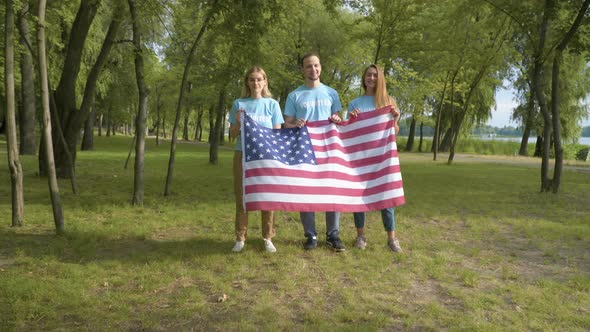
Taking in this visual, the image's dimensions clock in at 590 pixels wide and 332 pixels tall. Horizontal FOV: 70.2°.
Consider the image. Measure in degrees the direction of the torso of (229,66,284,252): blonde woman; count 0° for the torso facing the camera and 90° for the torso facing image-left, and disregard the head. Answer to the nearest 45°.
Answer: approximately 0°

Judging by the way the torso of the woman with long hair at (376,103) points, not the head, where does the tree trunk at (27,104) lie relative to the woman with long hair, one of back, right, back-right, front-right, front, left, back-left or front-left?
back-right

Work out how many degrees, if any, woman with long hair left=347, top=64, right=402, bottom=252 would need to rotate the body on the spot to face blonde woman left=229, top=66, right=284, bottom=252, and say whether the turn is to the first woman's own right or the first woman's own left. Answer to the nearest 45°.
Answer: approximately 90° to the first woman's own right

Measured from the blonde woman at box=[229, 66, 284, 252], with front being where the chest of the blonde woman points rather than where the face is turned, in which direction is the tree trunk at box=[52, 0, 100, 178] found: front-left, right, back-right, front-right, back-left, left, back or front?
back-right

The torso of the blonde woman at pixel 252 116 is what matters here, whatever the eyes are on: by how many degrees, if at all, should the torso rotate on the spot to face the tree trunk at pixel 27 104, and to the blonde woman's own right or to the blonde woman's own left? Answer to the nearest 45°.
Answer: approximately 135° to the blonde woman's own right

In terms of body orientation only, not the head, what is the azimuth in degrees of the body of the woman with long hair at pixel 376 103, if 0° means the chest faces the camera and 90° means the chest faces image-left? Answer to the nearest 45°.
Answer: approximately 0°

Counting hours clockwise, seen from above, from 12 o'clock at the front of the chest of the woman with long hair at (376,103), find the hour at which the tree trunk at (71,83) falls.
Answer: The tree trunk is roughly at 4 o'clock from the woman with long hair.

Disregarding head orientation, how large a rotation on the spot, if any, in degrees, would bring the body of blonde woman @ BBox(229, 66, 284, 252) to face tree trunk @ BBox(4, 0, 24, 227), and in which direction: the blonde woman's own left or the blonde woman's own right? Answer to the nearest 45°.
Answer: approximately 90° to the blonde woman's own right

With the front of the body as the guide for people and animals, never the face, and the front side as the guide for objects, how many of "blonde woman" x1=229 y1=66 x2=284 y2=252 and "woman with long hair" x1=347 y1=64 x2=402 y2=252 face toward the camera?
2

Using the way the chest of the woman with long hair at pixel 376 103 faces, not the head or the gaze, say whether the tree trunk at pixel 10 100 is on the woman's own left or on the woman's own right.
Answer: on the woman's own right
